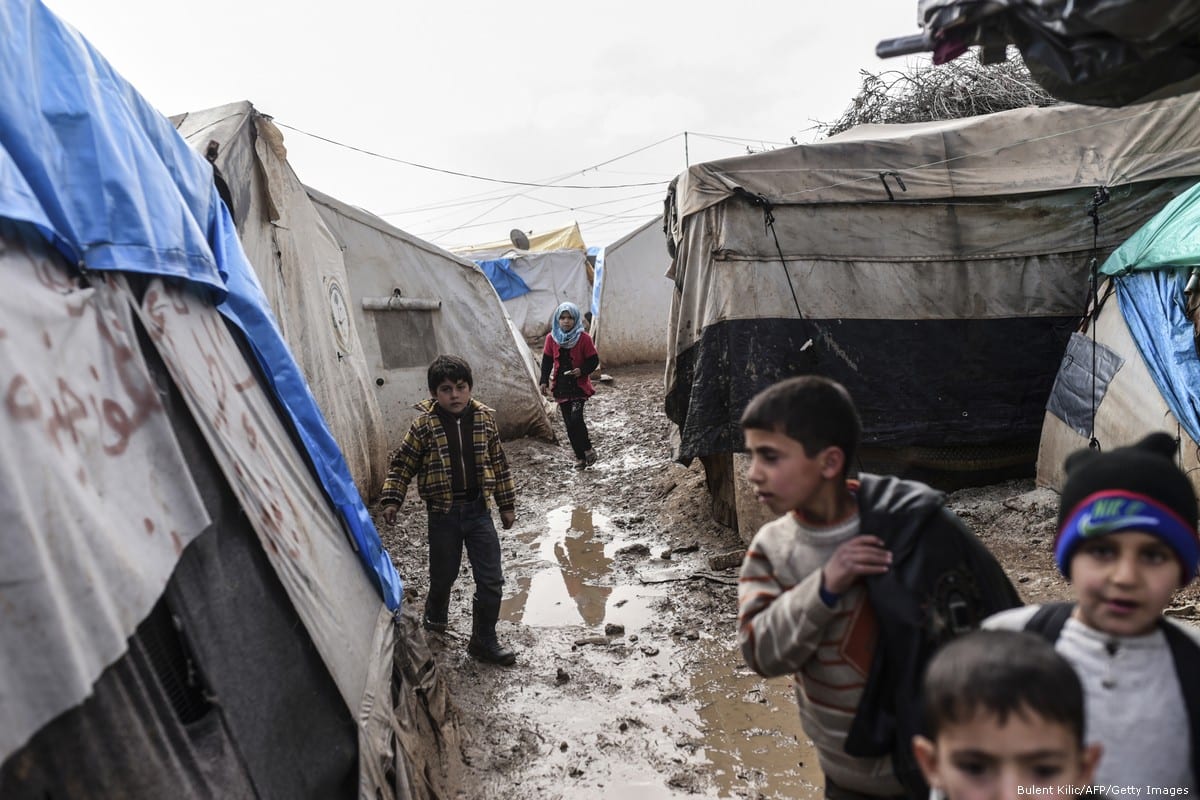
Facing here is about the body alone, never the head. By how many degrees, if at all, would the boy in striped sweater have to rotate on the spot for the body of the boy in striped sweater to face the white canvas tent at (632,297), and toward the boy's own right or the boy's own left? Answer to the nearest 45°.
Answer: approximately 135° to the boy's own right

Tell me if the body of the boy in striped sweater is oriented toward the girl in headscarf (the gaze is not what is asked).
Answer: no

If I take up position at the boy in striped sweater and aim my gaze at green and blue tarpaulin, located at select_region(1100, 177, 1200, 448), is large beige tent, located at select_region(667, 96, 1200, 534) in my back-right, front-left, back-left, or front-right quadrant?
front-left

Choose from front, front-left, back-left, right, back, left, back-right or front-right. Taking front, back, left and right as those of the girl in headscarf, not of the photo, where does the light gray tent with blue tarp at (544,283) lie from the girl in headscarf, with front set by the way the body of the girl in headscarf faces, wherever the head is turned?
back

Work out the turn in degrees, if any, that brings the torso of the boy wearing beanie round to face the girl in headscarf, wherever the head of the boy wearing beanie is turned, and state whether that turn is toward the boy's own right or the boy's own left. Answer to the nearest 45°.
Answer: approximately 135° to the boy's own right

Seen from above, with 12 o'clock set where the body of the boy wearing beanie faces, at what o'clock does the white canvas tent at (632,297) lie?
The white canvas tent is roughly at 5 o'clock from the boy wearing beanie.

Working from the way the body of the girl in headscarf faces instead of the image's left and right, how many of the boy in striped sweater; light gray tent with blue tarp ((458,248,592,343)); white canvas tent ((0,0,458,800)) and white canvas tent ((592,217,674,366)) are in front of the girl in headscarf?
2

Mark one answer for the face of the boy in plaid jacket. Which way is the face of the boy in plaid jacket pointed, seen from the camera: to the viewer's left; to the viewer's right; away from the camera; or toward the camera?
toward the camera

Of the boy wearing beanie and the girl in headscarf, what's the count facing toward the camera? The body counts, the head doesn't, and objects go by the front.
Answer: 2

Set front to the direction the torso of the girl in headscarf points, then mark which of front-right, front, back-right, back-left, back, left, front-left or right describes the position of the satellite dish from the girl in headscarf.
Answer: back

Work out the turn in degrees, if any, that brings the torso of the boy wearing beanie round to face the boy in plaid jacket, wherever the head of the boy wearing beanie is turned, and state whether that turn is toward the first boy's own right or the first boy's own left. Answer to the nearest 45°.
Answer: approximately 135° to the first boy's own right

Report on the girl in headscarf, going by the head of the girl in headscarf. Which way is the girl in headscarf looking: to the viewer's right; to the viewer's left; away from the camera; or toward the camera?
toward the camera

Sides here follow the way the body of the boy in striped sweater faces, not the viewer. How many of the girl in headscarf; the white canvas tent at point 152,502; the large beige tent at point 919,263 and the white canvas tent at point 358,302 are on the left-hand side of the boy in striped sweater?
0

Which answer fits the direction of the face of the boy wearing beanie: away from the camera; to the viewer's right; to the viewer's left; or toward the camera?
toward the camera

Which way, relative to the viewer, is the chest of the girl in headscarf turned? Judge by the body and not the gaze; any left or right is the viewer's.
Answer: facing the viewer

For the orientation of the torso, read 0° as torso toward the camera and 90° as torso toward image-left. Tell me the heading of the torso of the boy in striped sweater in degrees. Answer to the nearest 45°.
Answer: approximately 45°

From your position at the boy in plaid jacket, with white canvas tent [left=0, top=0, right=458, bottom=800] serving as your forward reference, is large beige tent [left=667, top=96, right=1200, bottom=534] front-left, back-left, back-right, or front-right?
back-left
